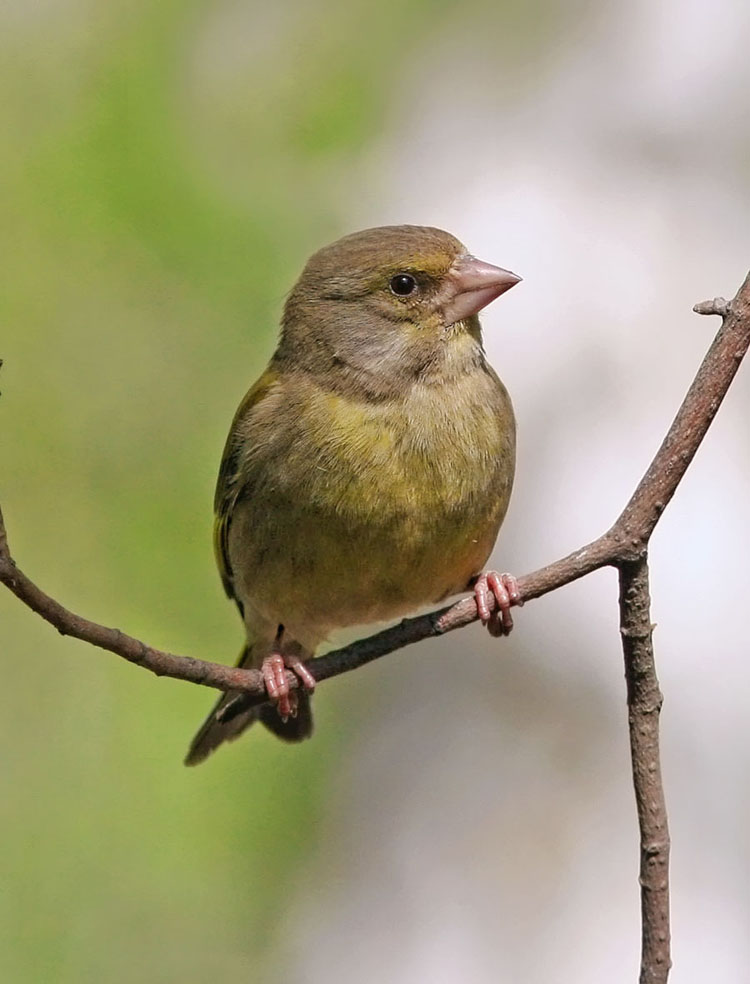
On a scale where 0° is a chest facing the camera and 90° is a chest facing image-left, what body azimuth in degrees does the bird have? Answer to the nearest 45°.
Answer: approximately 315°
